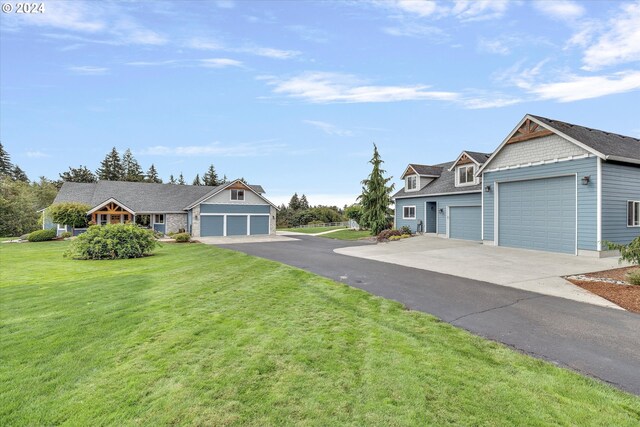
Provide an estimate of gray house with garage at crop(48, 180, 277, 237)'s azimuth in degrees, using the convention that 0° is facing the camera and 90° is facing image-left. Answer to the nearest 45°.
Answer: approximately 0°

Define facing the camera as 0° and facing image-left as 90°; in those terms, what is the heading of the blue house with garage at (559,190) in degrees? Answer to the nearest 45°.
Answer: approximately 45°

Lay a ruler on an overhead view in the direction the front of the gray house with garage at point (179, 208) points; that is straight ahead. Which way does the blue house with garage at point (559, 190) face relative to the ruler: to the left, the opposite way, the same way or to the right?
to the right

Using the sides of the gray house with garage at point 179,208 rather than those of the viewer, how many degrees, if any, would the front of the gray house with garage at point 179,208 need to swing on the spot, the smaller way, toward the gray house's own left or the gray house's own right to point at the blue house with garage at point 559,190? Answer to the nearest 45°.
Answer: approximately 45° to the gray house's own left

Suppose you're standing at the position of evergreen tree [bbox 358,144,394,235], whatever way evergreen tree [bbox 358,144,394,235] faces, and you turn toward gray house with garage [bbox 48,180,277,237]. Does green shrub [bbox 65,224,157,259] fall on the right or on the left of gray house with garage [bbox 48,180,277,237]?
left

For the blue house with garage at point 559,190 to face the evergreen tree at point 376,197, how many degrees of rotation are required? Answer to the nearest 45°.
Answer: approximately 90° to its right

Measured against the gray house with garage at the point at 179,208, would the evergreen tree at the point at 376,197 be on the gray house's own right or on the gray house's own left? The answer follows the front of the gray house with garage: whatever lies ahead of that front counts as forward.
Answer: on the gray house's own left
